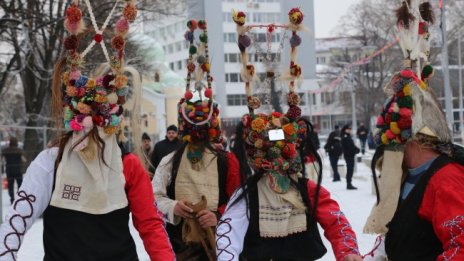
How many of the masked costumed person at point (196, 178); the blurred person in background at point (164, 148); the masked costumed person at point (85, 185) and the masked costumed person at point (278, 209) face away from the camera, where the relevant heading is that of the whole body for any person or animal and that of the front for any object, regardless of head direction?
0

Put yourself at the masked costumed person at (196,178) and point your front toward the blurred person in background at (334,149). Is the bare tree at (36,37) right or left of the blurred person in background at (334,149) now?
left

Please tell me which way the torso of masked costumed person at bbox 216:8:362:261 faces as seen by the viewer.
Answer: toward the camera

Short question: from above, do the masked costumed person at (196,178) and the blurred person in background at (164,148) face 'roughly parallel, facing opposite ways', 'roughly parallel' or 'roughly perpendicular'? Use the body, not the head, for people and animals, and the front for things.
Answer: roughly parallel

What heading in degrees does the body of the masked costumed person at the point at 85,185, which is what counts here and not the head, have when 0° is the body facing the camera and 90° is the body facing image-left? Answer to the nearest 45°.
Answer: approximately 0°

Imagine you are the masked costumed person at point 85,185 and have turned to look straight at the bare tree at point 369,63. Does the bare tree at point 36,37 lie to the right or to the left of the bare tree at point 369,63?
left

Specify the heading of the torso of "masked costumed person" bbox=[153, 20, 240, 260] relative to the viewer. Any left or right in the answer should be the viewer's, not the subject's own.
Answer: facing the viewer

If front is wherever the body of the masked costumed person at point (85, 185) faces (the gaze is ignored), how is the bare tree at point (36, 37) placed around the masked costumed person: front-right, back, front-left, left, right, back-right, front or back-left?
back

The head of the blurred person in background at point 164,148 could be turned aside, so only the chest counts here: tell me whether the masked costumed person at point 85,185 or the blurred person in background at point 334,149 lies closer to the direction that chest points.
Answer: the masked costumed person
